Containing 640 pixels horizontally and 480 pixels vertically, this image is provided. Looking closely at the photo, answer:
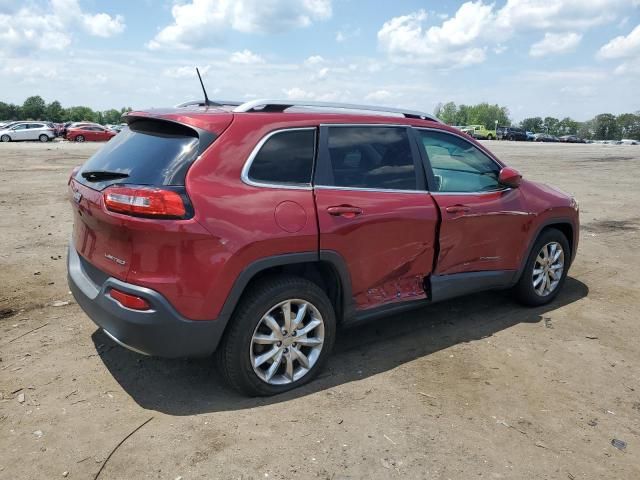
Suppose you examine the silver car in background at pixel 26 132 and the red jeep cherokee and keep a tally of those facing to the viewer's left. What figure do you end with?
1

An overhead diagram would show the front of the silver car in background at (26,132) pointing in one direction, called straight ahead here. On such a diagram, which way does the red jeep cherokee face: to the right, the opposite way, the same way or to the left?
the opposite way

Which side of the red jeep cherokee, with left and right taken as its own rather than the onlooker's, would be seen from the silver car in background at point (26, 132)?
left

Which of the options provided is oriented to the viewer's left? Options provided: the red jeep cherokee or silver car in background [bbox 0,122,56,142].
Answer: the silver car in background

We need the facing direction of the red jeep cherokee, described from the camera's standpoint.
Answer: facing away from the viewer and to the right of the viewer

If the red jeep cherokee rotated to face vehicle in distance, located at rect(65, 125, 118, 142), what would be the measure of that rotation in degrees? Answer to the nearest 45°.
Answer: approximately 90° to its left

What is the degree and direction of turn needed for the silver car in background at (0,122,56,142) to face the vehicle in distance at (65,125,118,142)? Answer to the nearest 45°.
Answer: approximately 180°

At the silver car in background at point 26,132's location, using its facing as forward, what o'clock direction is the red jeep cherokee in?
The red jeep cherokee is roughly at 9 o'clock from the silver car in background.

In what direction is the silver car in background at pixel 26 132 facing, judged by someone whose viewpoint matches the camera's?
facing to the left of the viewer
